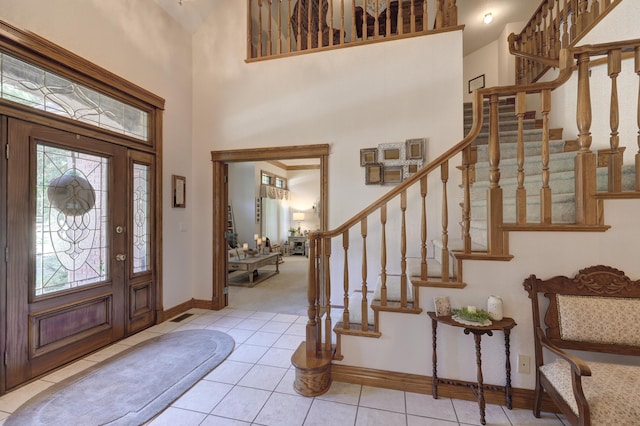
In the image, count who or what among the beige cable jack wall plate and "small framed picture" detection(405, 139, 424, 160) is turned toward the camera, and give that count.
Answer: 2

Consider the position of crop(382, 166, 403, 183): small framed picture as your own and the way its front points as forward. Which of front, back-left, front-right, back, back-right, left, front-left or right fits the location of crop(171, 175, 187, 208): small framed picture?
right

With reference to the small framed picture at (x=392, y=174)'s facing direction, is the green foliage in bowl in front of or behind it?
in front

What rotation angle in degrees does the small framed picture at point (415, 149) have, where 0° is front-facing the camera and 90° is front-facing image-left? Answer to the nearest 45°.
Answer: approximately 0°

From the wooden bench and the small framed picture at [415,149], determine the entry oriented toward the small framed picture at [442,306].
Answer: the small framed picture at [415,149]

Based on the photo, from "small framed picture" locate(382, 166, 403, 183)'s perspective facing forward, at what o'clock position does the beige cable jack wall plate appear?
The beige cable jack wall plate is roughly at 11 o'clock from the small framed picture.

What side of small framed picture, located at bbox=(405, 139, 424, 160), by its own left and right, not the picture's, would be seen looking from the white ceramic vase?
front

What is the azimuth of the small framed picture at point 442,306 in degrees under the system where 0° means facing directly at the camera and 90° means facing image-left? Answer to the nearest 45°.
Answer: approximately 0°

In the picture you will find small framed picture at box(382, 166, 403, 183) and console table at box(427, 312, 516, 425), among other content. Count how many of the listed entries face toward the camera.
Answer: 2
